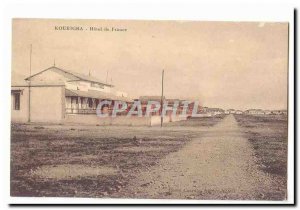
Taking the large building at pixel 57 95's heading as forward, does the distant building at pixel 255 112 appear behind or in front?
in front

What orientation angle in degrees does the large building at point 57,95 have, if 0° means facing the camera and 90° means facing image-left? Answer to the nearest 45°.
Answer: approximately 270°

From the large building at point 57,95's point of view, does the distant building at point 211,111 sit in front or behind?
in front

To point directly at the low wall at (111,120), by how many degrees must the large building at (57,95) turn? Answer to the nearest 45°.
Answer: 0° — it already faces it
